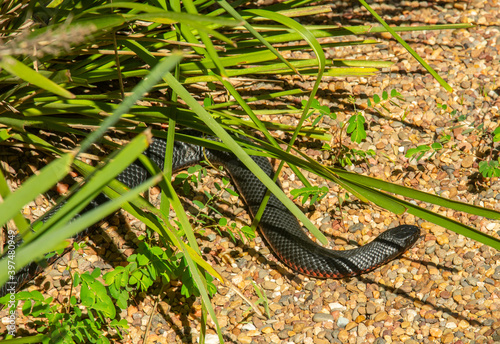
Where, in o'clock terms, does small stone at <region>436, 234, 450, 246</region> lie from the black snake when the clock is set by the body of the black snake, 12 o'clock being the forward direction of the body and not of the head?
The small stone is roughly at 12 o'clock from the black snake.

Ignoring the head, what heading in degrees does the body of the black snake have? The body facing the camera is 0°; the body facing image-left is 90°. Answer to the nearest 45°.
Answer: approximately 270°

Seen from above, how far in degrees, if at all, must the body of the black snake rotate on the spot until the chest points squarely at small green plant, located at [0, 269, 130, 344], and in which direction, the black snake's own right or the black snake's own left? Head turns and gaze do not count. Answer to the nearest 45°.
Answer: approximately 135° to the black snake's own right
